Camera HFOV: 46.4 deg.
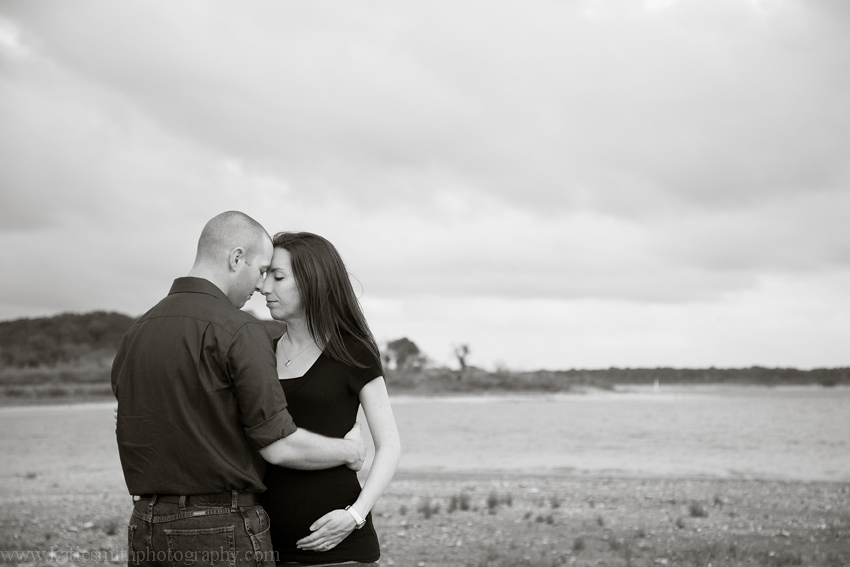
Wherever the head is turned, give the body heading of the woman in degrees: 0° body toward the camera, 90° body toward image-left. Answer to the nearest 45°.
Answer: approximately 45°

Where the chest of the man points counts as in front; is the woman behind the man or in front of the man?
in front

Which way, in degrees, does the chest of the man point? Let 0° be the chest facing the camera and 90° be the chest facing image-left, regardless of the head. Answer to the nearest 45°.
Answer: approximately 225°

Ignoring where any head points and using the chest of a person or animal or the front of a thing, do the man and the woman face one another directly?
yes

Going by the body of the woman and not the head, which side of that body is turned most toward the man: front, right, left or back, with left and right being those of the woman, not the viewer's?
front

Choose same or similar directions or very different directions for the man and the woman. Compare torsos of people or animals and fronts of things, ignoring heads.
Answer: very different directions

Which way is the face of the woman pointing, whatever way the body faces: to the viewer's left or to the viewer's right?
to the viewer's left
